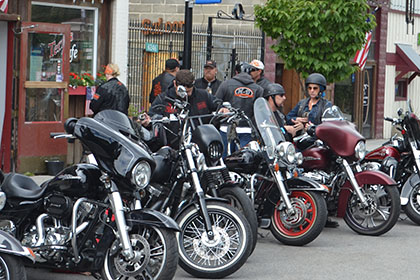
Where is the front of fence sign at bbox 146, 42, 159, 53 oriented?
toward the camera

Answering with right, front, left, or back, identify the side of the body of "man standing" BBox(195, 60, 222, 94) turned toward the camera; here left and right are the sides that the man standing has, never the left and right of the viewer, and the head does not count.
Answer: front

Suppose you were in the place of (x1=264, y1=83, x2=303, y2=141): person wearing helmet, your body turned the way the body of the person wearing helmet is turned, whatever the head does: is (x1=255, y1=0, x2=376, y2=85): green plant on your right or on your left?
on your left

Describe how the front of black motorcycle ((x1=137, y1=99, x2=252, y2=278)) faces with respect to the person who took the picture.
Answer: facing the viewer and to the right of the viewer

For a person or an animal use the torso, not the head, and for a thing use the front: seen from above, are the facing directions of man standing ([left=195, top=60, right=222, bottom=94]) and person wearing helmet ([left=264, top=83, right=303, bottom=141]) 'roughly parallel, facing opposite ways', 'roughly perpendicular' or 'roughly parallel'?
roughly perpendicular

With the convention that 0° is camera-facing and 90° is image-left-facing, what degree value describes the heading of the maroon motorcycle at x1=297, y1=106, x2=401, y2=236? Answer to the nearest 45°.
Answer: approximately 315°
